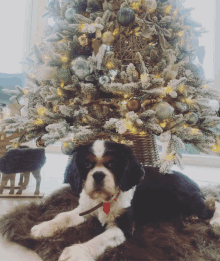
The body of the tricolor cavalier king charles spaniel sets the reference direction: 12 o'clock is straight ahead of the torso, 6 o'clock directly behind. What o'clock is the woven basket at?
The woven basket is roughly at 5 o'clock from the tricolor cavalier king charles spaniel.

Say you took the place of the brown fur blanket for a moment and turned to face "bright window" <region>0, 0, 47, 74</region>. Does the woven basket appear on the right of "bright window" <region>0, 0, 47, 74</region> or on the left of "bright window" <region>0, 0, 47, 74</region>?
right

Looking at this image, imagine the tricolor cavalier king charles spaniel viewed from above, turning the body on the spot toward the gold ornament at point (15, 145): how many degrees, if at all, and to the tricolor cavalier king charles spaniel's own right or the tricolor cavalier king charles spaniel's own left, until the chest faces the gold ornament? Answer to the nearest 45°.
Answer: approximately 90° to the tricolor cavalier king charles spaniel's own right

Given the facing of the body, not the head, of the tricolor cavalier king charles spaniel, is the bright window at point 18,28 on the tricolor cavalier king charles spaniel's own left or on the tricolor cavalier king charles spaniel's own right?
on the tricolor cavalier king charles spaniel's own right

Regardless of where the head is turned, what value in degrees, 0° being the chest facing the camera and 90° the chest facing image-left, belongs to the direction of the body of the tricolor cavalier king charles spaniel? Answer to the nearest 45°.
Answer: approximately 45°
